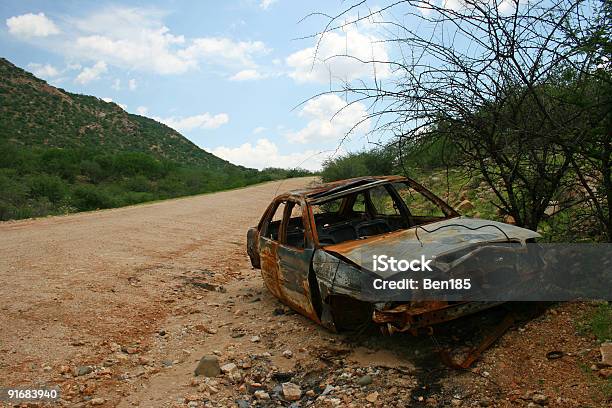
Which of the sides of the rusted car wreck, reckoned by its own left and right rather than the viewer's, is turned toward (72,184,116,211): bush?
back

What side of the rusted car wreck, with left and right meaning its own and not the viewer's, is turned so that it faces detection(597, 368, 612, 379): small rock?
front

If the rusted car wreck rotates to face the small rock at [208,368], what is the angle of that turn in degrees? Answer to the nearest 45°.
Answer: approximately 90° to its right

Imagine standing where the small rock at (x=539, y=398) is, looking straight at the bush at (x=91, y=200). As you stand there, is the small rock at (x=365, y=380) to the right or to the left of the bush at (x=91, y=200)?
left

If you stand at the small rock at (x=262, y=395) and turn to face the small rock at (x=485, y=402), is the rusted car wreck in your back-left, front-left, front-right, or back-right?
front-left

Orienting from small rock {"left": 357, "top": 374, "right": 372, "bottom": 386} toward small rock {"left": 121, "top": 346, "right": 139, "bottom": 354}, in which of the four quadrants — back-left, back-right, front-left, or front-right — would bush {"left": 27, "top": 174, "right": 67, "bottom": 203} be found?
front-right

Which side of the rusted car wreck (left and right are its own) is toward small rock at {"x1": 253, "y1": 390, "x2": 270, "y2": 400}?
right

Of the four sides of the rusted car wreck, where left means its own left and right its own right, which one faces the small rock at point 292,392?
right

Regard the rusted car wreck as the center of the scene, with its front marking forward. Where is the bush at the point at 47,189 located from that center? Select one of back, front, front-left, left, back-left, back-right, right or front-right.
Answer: back

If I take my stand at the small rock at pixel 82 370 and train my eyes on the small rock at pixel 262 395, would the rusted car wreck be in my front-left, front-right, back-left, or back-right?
front-left

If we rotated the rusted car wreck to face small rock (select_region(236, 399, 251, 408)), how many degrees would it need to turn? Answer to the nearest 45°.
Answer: approximately 90° to its right

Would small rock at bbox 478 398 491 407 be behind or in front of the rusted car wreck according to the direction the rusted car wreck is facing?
in front

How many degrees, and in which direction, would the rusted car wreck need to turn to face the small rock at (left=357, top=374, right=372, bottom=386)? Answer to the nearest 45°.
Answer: approximately 45° to its right

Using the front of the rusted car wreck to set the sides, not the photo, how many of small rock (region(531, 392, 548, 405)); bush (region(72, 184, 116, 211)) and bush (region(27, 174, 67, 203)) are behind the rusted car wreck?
2

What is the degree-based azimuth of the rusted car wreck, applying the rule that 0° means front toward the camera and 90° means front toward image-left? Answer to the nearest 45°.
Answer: approximately 315°

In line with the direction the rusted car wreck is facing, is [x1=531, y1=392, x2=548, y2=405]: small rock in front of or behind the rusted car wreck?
in front

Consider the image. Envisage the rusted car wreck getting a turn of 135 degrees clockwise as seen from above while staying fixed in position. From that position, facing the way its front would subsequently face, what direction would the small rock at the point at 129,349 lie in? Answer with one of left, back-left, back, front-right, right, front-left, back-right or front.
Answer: front
